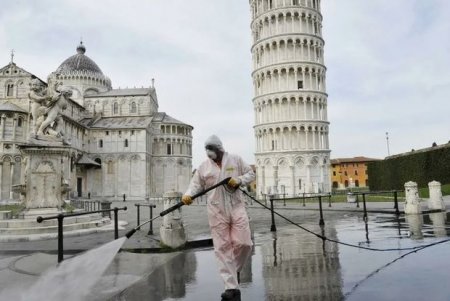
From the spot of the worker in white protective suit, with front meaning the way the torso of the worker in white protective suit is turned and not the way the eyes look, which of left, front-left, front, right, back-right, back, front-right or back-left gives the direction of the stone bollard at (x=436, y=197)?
back-left

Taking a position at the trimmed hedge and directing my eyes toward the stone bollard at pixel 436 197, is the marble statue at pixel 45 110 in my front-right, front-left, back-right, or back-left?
front-right

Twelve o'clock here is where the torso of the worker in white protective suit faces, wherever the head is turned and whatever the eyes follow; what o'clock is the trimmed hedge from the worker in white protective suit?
The trimmed hedge is roughly at 7 o'clock from the worker in white protective suit.

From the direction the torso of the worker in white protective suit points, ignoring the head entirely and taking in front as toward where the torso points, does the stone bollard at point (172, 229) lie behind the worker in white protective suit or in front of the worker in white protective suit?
behind

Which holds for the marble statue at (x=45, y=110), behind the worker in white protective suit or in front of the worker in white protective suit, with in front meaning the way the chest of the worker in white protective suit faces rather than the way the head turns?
behind

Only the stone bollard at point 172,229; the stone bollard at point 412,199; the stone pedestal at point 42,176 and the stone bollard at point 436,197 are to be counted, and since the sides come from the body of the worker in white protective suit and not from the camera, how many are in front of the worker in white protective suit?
0

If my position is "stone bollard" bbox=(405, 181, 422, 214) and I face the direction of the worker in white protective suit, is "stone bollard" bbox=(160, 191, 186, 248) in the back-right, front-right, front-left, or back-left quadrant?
front-right

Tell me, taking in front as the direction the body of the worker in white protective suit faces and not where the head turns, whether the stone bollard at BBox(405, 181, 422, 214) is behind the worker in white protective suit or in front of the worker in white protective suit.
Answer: behind

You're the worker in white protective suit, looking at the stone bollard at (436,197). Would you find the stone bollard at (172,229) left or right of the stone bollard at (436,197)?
left

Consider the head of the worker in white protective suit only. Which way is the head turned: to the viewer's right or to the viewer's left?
to the viewer's left

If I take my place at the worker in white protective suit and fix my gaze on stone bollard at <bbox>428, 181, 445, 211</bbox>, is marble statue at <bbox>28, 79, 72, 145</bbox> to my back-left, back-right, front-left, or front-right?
front-left

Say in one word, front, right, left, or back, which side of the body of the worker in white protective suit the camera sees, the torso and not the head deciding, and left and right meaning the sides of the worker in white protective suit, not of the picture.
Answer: front

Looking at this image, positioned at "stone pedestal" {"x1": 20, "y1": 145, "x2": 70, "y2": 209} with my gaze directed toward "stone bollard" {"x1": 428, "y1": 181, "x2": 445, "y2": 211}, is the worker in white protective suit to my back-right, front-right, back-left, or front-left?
front-right

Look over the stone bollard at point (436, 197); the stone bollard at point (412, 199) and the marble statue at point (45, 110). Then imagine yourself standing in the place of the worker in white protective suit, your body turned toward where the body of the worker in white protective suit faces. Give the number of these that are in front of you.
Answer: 0
